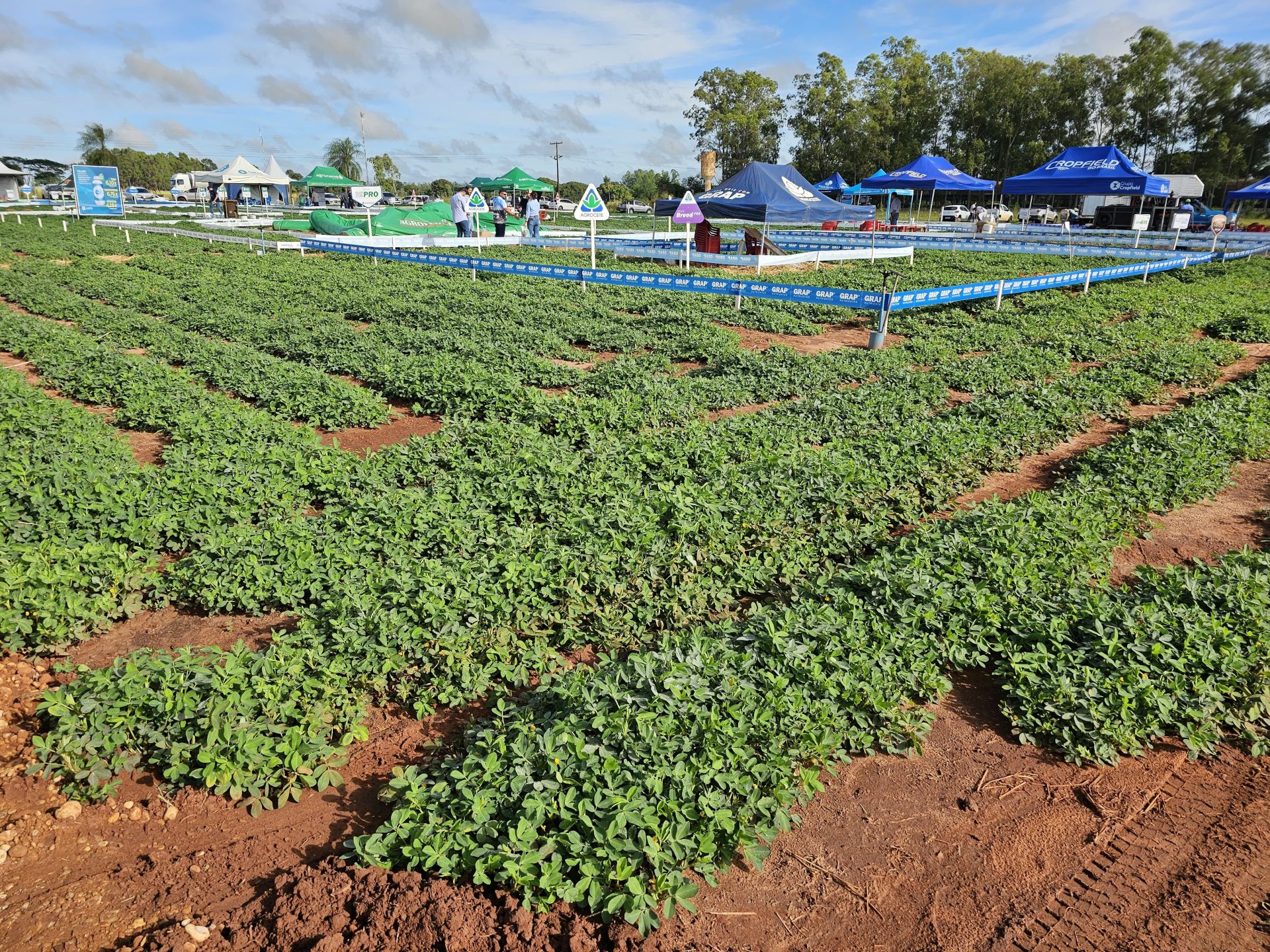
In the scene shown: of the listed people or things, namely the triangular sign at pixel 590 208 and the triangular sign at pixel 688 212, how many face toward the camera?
2

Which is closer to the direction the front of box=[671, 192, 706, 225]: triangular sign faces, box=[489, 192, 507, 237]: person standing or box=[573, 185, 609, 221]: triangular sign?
the triangular sign

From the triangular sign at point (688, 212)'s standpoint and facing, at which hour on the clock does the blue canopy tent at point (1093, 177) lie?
The blue canopy tent is roughly at 8 o'clock from the triangular sign.

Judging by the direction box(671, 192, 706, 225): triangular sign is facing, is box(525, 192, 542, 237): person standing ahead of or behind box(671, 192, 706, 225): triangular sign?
behind

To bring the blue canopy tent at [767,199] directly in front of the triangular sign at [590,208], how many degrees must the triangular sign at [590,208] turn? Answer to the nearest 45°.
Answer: approximately 90° to its left

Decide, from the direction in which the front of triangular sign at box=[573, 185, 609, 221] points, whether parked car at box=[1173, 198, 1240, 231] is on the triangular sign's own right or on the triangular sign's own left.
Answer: on the triangular sign's own left

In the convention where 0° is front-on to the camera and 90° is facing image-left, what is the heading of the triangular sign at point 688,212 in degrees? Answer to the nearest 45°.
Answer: approximately 0°

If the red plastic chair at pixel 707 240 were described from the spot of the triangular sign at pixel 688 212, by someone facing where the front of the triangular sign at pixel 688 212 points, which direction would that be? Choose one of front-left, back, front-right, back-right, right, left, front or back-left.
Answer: back

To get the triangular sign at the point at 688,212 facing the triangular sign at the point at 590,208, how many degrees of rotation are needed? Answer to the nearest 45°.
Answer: approximately 90° to its right

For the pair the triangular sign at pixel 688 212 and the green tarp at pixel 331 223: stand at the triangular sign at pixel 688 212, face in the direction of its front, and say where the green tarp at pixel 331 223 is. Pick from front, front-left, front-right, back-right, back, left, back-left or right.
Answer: back-right

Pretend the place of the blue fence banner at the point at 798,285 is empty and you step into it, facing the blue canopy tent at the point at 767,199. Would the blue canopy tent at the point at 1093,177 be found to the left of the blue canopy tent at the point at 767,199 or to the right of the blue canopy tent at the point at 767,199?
right

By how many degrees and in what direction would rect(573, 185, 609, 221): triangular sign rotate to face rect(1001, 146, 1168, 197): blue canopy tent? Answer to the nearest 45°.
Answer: approximately 90° to its left
